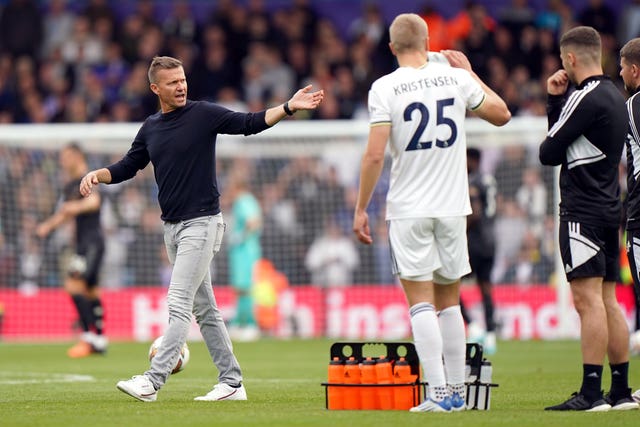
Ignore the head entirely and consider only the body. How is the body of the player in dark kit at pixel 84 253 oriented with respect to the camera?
to the viewer's left

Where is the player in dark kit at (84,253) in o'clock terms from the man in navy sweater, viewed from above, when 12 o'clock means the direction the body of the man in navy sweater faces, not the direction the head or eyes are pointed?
The player in dark kit is roughly at 4 o'clock from the man in navy sweater.

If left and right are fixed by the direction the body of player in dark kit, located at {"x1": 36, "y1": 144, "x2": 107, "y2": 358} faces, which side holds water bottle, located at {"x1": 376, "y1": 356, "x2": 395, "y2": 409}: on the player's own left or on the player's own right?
on the player's own left

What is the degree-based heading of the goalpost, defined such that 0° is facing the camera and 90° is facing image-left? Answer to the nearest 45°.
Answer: approximately 0°
